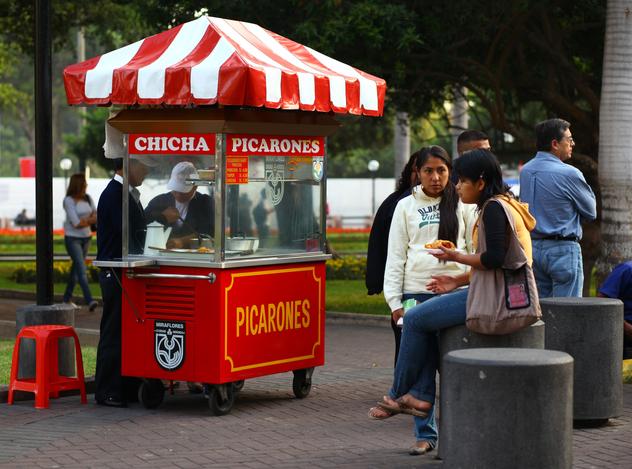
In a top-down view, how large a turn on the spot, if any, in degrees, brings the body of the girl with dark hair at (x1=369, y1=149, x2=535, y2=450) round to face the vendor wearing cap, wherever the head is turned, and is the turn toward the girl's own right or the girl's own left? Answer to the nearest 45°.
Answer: approximately 45° to the girl's own right

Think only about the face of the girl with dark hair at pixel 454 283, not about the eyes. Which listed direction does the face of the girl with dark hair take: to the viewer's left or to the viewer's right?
to the viewer's left

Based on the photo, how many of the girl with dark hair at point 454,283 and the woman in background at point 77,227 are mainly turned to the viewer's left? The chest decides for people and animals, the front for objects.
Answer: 1

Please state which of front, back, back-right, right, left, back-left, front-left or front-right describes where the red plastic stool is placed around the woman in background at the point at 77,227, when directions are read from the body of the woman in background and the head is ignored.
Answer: front-right

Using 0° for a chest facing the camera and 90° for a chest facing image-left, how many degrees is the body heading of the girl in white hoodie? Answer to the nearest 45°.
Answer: approximately 0°

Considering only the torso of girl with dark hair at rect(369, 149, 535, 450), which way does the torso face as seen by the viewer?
to the viewer's left

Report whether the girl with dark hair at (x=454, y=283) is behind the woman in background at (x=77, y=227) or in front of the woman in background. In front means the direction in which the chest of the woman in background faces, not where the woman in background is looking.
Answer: in front

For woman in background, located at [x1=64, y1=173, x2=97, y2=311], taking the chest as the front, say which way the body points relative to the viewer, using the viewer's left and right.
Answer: facing the viewer and to the right of the viewer
